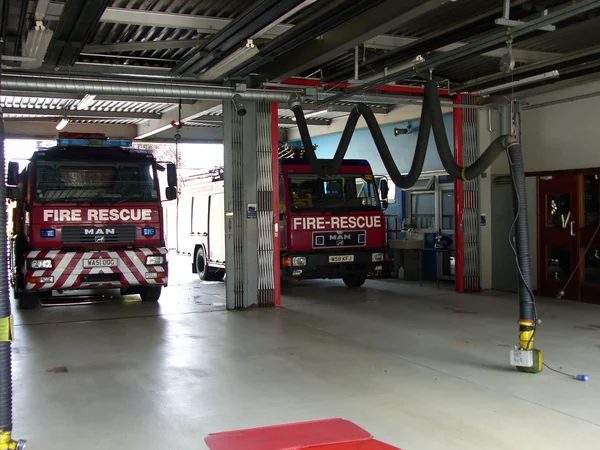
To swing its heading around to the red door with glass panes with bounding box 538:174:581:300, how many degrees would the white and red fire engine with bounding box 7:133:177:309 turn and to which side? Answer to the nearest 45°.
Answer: approximately 90° to its left

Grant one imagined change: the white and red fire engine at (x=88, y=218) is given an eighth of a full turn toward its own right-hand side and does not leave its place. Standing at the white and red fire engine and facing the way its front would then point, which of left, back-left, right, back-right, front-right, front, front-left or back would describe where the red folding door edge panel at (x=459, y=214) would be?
back-left

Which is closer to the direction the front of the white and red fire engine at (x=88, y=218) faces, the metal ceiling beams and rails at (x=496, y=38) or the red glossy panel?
the red glossy panel

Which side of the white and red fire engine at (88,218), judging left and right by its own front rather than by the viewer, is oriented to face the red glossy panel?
front

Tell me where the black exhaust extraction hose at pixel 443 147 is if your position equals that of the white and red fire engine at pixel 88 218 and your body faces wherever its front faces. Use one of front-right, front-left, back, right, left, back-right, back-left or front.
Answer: front-left

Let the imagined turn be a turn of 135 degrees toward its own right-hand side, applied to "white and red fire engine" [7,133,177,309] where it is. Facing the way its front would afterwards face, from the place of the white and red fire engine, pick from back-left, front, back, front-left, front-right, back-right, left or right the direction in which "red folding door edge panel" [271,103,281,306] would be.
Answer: back-right

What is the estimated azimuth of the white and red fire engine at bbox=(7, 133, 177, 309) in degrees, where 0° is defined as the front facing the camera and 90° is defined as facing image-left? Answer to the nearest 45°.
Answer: approximately 0°

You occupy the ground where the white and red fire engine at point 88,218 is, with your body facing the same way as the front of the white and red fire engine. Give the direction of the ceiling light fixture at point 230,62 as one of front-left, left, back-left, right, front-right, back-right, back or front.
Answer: front-left

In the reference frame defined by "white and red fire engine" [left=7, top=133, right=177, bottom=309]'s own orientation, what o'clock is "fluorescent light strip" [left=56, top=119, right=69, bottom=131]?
The fluorescent light strip is roughly at 6 o'clock from the white and red fire engine.

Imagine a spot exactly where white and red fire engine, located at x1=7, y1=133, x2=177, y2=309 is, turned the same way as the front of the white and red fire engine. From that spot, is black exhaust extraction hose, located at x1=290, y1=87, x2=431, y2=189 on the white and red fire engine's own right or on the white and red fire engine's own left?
on the white and red fire engine's own left

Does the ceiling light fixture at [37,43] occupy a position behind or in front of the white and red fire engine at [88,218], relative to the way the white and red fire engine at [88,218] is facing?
in front
